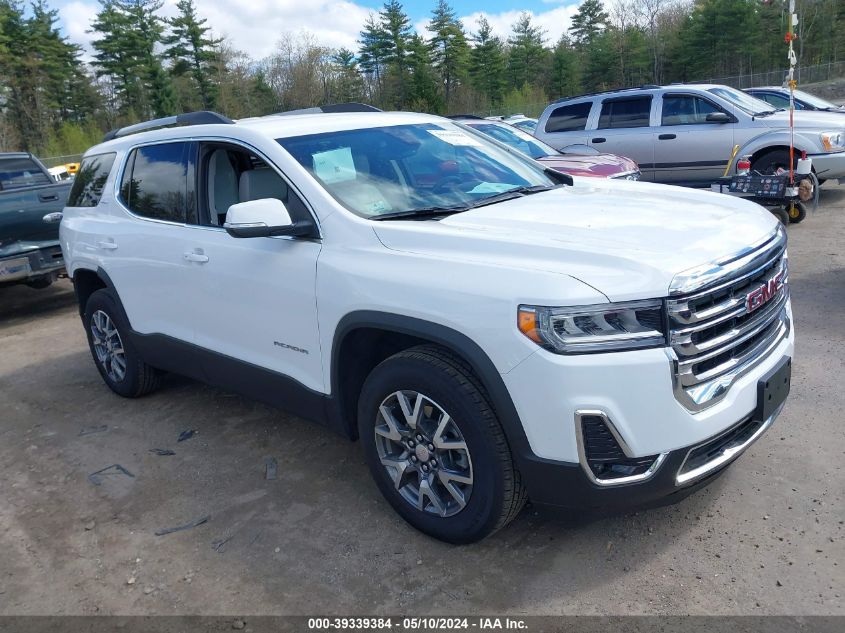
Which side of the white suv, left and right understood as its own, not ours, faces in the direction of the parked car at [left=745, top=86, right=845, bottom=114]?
left

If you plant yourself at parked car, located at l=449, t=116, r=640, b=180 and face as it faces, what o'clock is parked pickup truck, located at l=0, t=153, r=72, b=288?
parked pickup truck, located at l=0, t=153, r=72, b=288 is roughly at 4 o'clock from parked car, located at l=449, t=116, r=640, b=180.

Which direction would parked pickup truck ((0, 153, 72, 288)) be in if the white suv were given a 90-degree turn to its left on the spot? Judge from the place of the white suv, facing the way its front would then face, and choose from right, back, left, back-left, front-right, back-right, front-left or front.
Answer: left

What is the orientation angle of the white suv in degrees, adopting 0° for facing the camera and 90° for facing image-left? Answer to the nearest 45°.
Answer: approximately 315°

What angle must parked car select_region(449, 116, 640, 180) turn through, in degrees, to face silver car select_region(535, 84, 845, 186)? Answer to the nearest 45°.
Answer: approximately 90° to its left

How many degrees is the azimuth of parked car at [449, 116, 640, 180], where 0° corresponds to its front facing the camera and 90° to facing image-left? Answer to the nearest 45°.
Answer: approximately 315°

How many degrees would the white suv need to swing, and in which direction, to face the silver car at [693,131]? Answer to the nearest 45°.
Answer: approximately 90° to its left

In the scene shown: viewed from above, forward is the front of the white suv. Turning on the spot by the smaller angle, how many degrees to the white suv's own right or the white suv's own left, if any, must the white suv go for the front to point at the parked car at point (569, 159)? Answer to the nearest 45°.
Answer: approximately 135° to the white suv's own left

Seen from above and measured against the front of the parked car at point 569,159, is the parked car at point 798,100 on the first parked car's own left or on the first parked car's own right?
on the first parked car's own left
